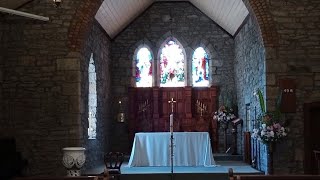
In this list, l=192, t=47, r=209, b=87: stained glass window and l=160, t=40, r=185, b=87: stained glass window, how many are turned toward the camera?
2

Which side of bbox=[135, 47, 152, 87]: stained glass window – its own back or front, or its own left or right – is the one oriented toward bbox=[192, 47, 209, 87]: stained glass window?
left

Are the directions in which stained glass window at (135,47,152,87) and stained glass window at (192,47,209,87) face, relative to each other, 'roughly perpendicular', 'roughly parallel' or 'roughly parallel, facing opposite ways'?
roughly parallel

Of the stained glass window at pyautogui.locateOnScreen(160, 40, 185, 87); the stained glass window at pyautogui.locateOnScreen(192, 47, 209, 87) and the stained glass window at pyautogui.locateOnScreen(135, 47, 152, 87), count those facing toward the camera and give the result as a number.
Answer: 3

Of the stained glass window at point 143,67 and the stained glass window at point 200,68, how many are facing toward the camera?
2

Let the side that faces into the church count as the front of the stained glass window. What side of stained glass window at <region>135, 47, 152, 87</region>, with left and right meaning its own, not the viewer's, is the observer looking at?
front

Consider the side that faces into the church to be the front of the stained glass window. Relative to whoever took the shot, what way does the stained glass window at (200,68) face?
facing the viewer

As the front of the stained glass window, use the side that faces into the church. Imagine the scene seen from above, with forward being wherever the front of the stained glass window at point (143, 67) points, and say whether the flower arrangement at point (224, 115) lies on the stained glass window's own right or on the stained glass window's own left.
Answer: on the stained glass window's own left

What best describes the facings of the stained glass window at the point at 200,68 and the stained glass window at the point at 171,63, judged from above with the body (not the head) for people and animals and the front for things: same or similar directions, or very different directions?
same or similar directions

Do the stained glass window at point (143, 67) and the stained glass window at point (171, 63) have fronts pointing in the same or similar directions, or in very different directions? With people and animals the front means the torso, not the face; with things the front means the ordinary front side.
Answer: same or similar directions
